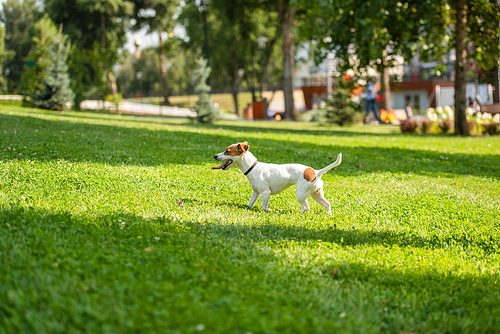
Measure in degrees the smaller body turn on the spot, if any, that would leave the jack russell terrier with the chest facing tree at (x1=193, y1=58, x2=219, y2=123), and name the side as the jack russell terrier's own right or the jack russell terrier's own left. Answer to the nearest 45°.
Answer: approximately 90° to the jack russell terrier's own right

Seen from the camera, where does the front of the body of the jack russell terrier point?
to the viewer's left

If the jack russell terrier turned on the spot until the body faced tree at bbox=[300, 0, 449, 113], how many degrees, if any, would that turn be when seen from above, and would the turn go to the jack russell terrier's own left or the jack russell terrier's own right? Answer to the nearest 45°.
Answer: approximately 90° to the jack russell terrier's own right

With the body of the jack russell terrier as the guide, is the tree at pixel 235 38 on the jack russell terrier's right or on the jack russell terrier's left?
on the jack russell terrier's right
